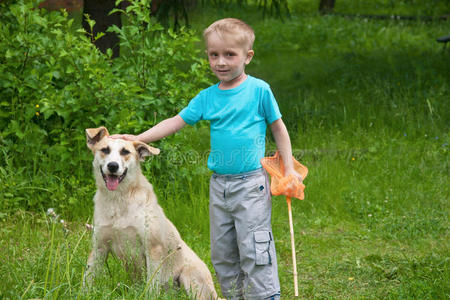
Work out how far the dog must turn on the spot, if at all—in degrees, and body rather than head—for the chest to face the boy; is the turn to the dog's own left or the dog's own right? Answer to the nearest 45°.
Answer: approximately 135° to the dog's own left

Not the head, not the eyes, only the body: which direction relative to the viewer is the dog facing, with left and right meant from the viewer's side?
facing the viewer and to the left of the viewer

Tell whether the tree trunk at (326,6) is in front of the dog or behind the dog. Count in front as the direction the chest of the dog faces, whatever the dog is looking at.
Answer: behind
